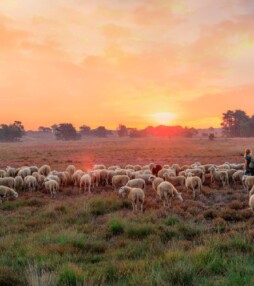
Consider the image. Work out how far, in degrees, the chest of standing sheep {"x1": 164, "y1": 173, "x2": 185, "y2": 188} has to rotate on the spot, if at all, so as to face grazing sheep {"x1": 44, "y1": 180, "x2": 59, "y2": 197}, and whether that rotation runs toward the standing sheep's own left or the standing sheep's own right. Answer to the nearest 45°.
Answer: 0° — it already faces it

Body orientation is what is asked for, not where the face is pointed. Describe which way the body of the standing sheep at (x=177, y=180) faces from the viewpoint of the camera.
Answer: to the viewer's left

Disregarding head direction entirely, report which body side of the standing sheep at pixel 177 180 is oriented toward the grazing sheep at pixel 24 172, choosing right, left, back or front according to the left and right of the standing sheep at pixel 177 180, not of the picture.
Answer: front

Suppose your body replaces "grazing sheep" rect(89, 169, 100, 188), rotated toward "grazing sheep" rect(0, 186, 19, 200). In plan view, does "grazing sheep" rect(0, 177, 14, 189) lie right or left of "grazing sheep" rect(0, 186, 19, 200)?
right
